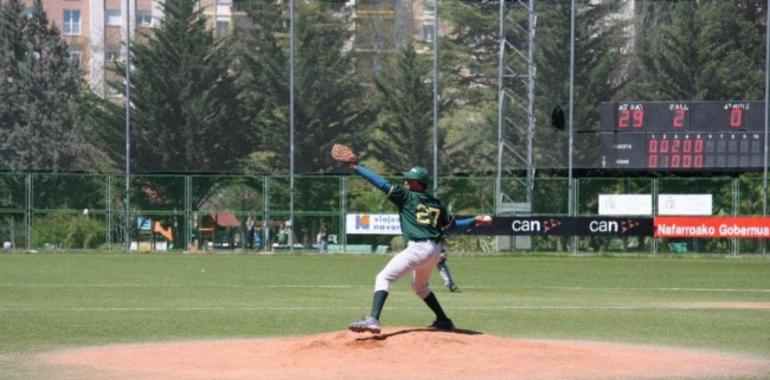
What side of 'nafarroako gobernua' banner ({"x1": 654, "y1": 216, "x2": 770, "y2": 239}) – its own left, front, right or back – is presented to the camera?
front

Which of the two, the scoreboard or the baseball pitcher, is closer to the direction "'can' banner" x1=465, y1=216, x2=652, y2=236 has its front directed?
the baseball pitcher

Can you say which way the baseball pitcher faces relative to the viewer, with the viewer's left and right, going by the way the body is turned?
facing away from the viewer and to the left of the viewer

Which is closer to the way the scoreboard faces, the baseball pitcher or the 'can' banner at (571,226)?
the baseball pitcher

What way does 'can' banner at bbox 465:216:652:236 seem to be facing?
toward the camera

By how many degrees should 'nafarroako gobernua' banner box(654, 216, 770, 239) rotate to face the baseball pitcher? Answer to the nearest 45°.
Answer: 0° — it already faces them

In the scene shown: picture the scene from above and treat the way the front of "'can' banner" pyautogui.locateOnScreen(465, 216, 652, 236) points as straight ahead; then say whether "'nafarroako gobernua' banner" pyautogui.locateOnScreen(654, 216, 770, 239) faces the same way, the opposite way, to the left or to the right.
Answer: the same way

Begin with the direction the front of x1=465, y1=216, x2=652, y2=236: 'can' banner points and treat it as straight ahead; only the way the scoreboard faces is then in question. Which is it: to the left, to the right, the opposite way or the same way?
the same way

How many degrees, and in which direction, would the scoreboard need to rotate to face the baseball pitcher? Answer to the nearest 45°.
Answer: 0° — it already faces them

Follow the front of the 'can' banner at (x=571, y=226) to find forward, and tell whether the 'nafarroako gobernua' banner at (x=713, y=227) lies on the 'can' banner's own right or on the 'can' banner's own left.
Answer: on the 'can' banner's own left
